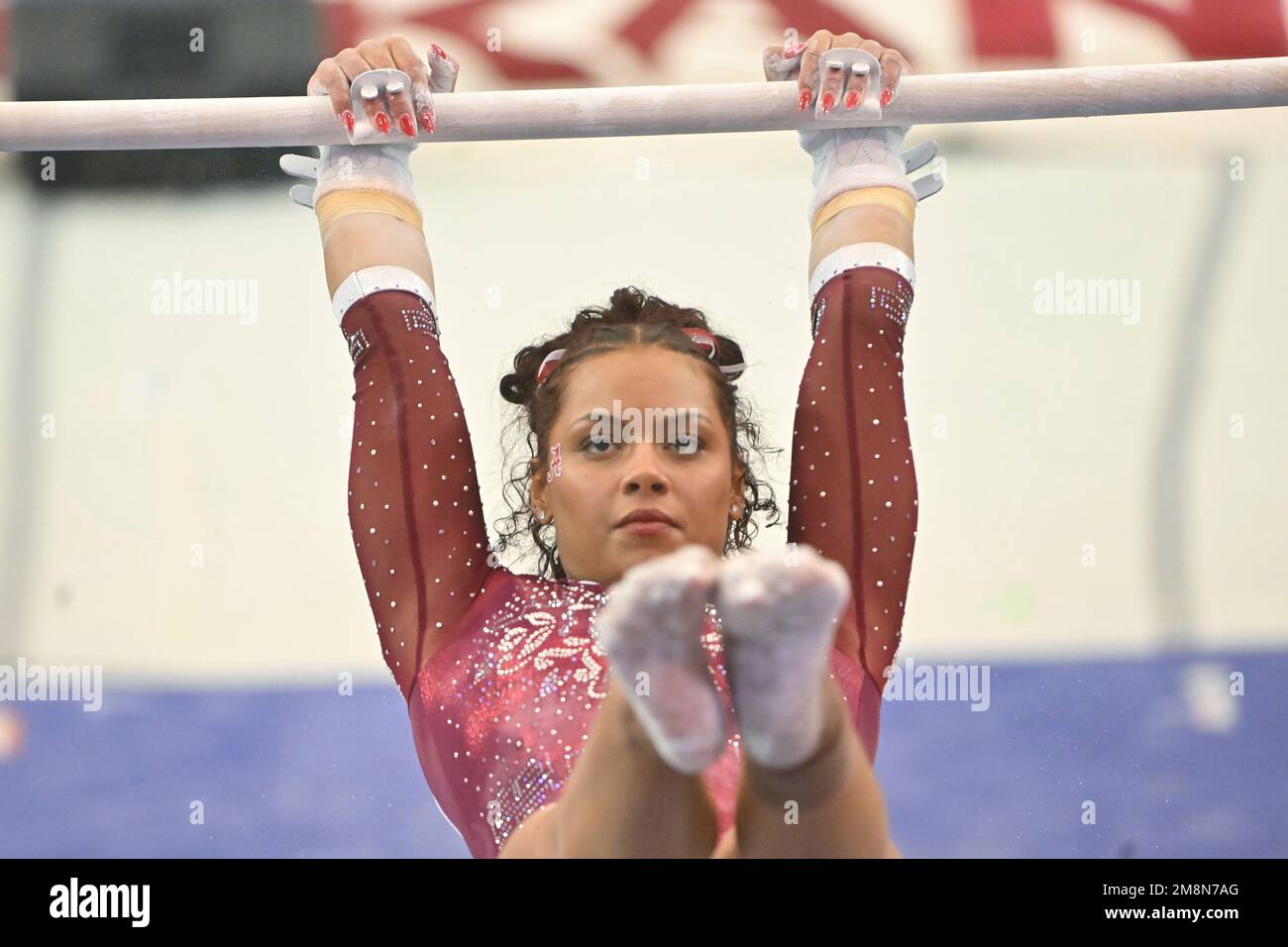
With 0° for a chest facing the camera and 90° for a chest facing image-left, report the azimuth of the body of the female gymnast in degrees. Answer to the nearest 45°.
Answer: approximately 0°
